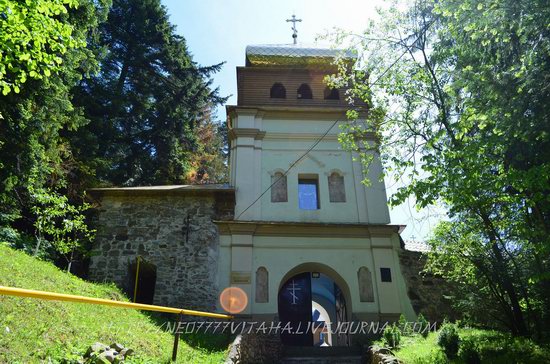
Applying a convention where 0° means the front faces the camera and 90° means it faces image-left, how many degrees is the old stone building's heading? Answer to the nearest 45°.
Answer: approximately 0°

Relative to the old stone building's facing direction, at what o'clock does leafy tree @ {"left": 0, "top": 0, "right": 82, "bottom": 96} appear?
The leafy tree is roughly at 1 o'clock from the old stone building.

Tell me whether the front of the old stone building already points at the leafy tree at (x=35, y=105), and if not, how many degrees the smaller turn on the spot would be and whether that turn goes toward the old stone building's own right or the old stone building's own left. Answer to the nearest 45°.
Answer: approximately 45° to the old stone building's own right

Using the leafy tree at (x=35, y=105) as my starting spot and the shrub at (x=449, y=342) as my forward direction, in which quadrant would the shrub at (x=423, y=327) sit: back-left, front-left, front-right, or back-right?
front-left

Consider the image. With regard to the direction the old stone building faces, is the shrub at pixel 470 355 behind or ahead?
ahead

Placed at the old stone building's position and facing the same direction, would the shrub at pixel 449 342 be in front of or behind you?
in front
